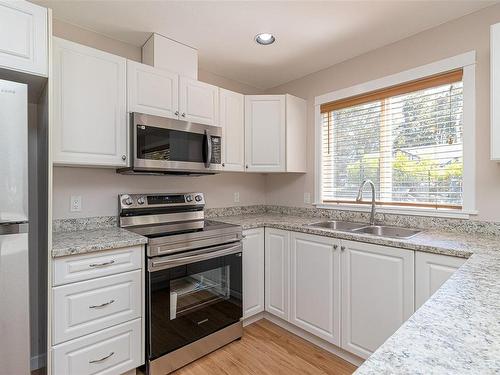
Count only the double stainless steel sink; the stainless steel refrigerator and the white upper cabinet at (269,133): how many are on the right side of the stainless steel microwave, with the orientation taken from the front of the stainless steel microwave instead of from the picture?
1

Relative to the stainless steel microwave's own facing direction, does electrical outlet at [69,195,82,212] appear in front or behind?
behind

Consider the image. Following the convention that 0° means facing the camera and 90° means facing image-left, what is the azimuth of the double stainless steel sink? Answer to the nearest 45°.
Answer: approximately 45°

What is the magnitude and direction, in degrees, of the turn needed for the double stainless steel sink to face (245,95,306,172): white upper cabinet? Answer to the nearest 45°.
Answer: approximately 45° to its right

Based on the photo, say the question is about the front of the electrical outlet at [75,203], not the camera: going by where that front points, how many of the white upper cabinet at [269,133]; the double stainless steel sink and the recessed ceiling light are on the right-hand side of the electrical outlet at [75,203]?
0

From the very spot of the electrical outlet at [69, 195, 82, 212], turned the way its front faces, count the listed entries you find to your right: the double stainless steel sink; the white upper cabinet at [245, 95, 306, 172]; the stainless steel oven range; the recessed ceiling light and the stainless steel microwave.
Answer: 0

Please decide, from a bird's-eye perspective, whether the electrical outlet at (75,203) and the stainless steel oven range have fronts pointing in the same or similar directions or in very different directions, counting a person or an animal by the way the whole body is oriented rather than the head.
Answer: same or similar directions

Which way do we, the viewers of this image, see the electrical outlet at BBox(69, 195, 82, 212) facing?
facing the viewer

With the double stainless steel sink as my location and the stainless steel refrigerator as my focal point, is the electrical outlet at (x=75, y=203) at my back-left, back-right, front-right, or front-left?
front-right

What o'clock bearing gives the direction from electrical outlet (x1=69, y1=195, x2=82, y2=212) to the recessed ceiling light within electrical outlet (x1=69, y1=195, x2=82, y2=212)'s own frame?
The recessed ceiling light is roughly at 10 o'clock from the electrical outlet.

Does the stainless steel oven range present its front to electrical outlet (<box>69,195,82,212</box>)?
no

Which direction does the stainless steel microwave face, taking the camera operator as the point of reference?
facing the viewer and to the right of the viewer

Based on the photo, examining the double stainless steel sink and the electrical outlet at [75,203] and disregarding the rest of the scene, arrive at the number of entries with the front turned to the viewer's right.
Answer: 0

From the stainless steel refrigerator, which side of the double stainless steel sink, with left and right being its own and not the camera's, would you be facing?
front

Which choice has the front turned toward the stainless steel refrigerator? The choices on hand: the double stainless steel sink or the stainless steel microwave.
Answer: the double stainless steel sink
